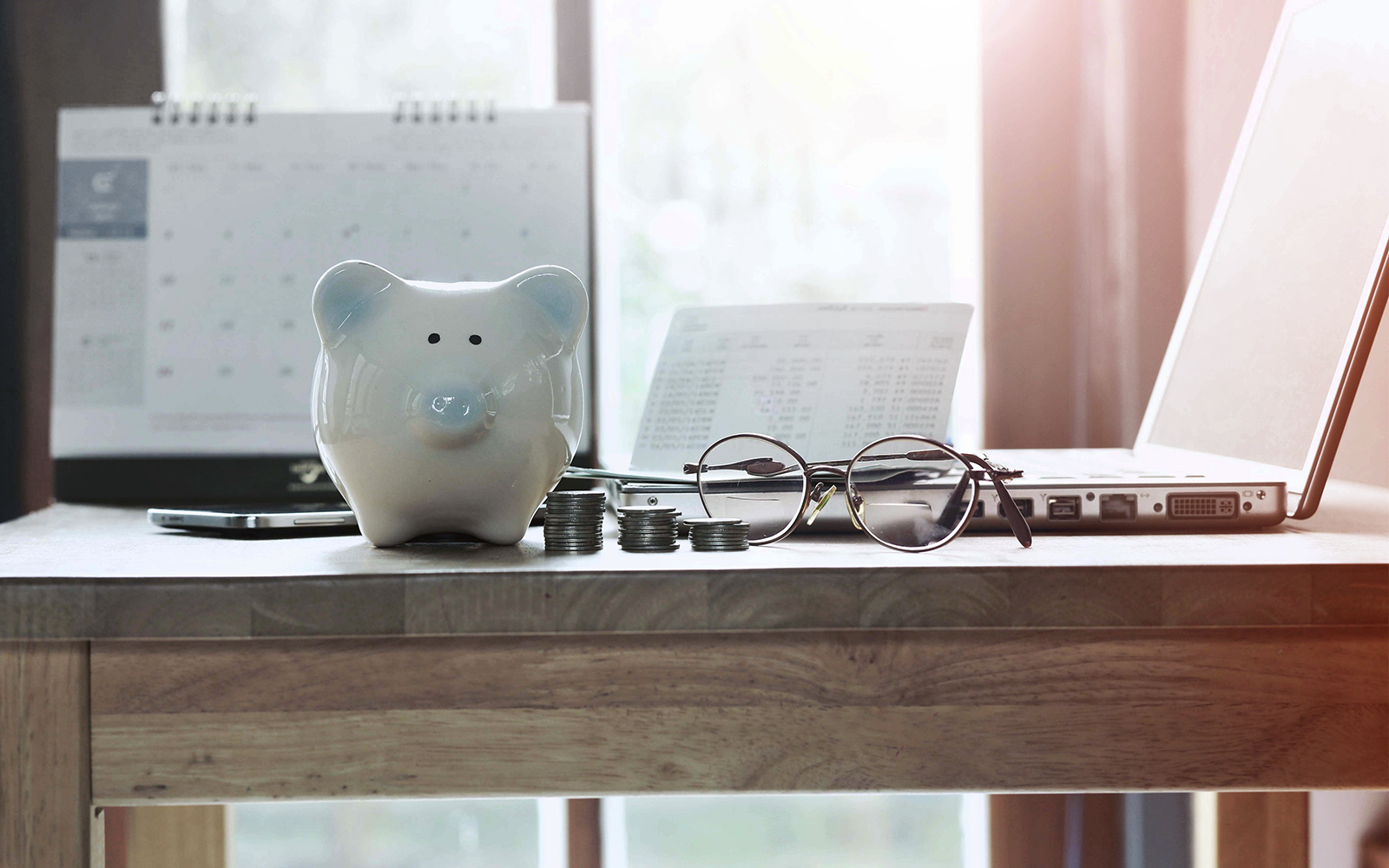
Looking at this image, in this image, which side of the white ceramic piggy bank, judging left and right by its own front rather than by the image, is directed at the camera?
front

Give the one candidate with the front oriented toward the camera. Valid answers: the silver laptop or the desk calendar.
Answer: the desk calendar

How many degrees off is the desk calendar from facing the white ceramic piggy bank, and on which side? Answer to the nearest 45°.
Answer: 0° — it already faces it

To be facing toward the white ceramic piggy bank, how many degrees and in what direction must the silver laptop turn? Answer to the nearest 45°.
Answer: approximately 45° to its left

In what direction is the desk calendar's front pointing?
toward the camera

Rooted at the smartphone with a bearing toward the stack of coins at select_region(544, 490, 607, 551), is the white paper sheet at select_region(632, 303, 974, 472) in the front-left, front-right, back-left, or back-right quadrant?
front-left

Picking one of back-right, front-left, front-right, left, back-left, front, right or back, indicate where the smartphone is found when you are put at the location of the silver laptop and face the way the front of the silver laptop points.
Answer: front-left

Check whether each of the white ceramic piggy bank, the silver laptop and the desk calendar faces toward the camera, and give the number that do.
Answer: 2

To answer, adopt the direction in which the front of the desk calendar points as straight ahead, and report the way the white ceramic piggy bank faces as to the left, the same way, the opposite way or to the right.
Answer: the same way

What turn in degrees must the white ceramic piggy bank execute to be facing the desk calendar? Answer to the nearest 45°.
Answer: approximately 180°

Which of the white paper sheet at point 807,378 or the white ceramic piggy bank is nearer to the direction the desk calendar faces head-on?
the white ceramic piggy bank

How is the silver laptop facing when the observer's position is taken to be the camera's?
facing to the left of the viewer
